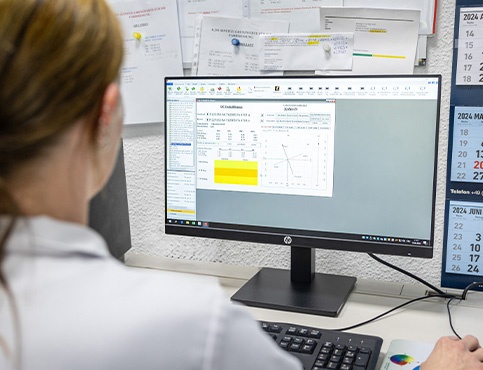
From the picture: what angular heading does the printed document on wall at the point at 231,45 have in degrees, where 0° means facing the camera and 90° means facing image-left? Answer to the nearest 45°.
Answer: approximately 0°

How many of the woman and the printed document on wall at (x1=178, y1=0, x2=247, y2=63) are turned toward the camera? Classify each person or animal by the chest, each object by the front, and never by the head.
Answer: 1

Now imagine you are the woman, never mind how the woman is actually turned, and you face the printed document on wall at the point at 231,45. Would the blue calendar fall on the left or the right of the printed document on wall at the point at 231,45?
right

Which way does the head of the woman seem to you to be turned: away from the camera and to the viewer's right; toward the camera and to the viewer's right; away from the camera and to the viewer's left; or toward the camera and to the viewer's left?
away from the camera and to the viewer's right

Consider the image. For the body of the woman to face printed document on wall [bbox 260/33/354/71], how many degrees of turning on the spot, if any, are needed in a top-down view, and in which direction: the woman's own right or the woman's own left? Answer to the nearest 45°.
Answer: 0° — they already face it

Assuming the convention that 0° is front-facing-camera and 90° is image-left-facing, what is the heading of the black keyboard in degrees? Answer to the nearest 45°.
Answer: approximately 0°

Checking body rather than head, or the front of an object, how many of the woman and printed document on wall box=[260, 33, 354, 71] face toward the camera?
1
